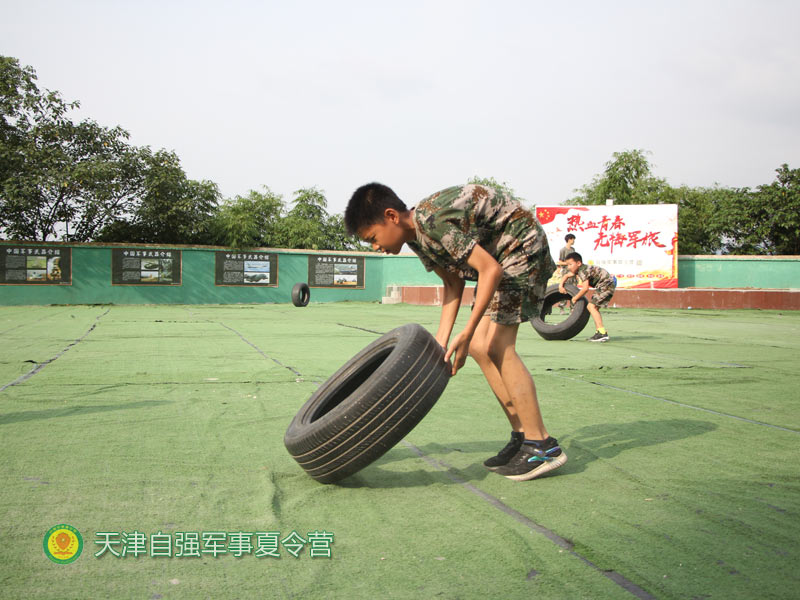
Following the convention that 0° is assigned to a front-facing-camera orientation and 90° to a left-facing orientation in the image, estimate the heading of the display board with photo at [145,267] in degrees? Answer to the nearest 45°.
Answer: approximately 0°

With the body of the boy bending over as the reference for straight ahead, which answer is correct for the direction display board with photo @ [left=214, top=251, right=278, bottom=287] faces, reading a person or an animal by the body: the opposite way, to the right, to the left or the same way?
to the left

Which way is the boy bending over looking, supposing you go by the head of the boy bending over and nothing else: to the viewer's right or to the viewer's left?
to the viewer's left

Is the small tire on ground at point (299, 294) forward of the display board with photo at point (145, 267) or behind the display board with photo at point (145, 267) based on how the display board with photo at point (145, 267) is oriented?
forward

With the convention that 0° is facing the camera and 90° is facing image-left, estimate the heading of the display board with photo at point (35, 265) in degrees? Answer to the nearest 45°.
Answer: approximately 0°

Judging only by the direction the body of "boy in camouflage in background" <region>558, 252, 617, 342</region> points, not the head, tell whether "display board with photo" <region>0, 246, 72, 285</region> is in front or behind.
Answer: in front

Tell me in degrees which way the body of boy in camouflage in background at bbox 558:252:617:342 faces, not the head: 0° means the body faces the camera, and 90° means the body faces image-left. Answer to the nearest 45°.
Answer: approximately 90°

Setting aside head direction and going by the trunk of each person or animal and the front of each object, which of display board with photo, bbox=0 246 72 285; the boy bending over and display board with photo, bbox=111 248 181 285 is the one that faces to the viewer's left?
the boy bending over
